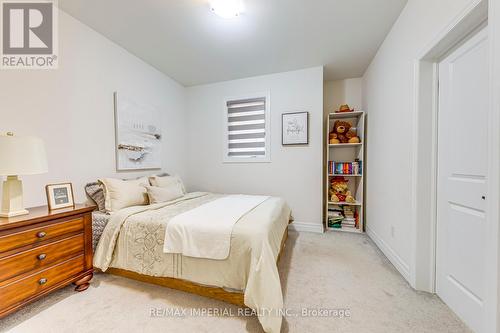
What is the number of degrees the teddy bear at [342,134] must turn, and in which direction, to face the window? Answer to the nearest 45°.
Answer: approximately 90° to its right

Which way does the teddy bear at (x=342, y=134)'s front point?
toward the camera

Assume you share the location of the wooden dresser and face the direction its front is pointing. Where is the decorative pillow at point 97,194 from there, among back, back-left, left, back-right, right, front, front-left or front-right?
left

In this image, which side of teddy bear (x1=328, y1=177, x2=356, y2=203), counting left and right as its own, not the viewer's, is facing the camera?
front

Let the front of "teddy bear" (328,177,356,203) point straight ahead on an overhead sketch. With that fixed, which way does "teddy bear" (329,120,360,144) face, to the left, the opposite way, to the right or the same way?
the same way

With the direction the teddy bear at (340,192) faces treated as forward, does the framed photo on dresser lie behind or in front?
in front

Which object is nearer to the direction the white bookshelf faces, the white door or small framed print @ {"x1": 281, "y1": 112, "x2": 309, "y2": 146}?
the white door

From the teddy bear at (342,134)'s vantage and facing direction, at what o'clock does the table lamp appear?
The table lamp is roughly at 1 o'clock from the teddy bear.

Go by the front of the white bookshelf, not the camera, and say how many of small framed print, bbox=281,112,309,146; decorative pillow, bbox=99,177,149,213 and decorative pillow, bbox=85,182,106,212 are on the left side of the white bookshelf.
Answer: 0

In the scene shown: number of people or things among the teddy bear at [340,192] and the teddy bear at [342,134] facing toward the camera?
2

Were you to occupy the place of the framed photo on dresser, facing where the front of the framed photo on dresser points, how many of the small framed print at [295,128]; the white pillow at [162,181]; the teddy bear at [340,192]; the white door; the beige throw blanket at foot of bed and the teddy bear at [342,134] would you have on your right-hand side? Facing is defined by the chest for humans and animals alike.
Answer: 0

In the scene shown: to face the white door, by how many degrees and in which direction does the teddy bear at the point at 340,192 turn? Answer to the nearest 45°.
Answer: approximately 45° to its left

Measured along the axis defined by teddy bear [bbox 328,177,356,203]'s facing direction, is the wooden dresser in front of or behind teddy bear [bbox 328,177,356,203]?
in front

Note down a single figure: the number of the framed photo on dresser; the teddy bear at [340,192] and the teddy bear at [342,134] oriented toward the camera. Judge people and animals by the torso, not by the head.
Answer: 3

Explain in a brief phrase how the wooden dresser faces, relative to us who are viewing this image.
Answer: facing the viewer and to the right of the viewer

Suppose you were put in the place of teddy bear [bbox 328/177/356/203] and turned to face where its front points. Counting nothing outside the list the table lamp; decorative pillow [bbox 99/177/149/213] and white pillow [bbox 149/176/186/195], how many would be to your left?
0

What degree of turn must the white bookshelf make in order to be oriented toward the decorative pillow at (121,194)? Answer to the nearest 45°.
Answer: approximately 45° to its right
